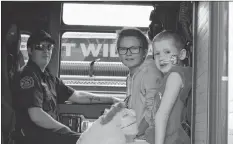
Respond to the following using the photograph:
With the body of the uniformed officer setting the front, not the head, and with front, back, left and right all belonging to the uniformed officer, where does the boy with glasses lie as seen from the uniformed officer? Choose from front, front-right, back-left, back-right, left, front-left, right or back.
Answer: front-left

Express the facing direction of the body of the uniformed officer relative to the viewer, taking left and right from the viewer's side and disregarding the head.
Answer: facing the viewer and to the right of the viewer

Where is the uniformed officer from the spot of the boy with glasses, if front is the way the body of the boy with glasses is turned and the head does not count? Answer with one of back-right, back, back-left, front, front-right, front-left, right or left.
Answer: front-right

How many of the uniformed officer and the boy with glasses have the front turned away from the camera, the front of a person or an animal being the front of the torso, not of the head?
0

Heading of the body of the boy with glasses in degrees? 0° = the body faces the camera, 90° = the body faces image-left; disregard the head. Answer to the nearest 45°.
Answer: approximately 45°
